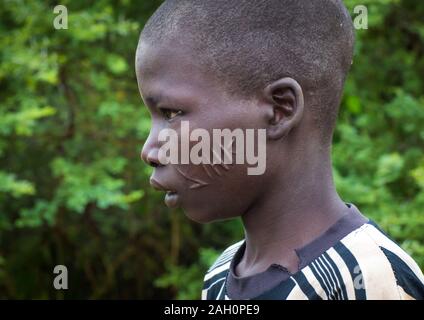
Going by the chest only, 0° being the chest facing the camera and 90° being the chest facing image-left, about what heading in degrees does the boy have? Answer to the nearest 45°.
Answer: approximately 90°

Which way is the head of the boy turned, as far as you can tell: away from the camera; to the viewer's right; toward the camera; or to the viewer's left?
to the viewer's left
